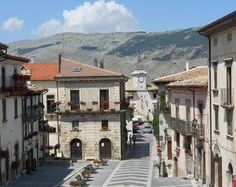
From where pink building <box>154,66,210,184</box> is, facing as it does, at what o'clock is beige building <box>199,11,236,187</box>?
The beige building is roughly at 10 o'clock from the pink building.

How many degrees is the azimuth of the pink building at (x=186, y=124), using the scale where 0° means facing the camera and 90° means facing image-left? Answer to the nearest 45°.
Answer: approximately 45°
